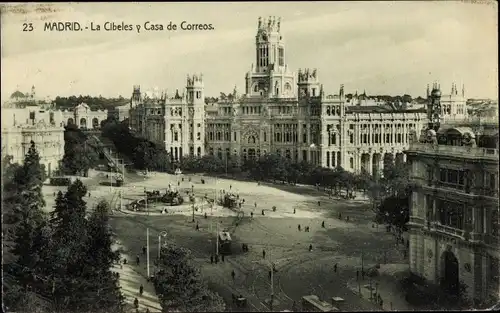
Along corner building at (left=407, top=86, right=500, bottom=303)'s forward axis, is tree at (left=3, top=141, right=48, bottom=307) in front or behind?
in front

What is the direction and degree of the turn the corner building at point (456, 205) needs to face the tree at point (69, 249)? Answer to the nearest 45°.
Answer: approximately 45° to its right

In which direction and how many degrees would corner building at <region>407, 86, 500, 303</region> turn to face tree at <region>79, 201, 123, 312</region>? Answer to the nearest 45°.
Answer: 0° — it already faces it

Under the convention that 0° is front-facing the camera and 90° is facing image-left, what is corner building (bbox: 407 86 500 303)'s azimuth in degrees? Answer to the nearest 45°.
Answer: approximately 45°

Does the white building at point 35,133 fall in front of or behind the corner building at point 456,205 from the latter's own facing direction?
in front
